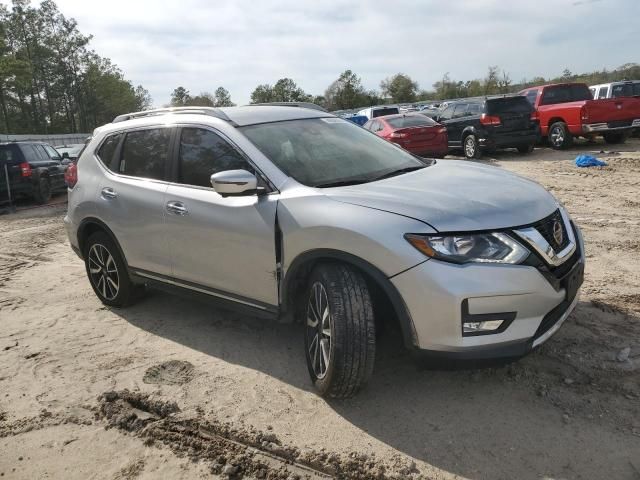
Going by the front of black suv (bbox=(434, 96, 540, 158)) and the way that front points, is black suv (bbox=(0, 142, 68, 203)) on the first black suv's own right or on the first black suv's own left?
on the first black suv's own left

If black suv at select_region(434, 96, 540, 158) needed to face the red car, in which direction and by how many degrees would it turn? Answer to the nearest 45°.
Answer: approximately 90° to its left

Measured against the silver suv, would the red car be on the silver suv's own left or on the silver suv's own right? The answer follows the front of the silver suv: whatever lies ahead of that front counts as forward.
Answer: on the silver suv's own left

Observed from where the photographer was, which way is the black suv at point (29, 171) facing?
facing away from the viewer and to the right of the viewer

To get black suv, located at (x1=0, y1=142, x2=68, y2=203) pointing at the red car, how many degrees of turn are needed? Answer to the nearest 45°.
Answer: approximately 45° to its right

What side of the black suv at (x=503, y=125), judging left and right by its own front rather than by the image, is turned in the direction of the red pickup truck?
right

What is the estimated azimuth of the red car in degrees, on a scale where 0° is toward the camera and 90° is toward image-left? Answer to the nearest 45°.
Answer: approximately 135°

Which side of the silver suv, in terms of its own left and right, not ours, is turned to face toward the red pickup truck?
left

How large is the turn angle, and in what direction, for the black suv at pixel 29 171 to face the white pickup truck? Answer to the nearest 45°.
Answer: approximately 45° to its right

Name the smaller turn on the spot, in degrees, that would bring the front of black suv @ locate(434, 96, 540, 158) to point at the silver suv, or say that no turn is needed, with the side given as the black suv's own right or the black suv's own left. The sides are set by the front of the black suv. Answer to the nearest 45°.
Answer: approximately 135° to the black suv's own left

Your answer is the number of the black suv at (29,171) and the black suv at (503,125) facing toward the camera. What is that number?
0

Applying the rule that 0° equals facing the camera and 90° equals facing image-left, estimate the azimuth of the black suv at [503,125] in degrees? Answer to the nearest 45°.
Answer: approximately 135°

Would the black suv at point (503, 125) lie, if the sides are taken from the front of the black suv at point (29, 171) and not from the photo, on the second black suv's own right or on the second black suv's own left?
on the second black suv's own right

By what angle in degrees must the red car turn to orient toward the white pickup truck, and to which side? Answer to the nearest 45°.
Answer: approximately 90° to its right

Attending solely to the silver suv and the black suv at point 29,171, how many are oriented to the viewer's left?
0

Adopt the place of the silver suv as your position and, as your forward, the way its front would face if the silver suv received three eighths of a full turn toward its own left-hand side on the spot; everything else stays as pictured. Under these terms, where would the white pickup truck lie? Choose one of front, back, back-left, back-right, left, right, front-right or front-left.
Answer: front-right
